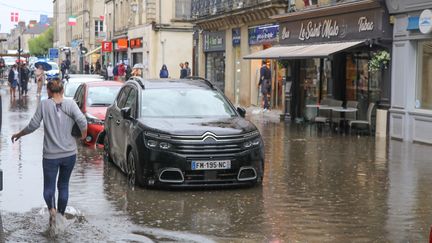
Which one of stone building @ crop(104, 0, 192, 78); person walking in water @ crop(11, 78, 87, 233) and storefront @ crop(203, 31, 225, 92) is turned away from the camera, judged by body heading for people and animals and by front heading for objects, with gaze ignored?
the person walking in water

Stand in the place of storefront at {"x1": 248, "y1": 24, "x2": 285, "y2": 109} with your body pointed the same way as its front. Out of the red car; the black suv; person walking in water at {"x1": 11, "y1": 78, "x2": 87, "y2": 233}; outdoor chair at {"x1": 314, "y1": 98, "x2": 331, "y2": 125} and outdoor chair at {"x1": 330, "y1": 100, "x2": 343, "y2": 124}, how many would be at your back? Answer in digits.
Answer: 0

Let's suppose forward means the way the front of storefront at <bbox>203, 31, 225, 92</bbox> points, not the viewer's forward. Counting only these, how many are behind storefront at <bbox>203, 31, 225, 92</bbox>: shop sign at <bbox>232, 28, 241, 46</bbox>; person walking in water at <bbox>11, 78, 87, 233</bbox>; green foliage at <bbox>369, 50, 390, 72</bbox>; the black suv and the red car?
0

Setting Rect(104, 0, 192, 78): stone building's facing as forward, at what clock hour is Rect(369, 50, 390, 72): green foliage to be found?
The green foliage is roughly at 10 o'clock from the stone building.

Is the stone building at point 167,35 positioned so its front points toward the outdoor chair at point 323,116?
no

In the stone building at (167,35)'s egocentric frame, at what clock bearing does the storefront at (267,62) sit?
The storefront is roughly at 10 o'clock from the stone building.

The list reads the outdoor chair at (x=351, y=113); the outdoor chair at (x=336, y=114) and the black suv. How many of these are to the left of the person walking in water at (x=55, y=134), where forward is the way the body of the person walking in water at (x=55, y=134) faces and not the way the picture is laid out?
0

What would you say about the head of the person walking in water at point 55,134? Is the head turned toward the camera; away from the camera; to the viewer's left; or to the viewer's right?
away from the camera

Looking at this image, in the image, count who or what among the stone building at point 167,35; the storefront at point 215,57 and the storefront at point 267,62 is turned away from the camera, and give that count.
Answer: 0

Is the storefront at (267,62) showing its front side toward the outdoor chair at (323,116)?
no

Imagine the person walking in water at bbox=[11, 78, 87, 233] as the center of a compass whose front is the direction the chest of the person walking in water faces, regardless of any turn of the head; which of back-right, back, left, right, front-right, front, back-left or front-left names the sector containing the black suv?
front-right

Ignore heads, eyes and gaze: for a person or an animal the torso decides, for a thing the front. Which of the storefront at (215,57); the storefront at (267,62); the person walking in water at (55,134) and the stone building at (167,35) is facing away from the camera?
the person walking in water

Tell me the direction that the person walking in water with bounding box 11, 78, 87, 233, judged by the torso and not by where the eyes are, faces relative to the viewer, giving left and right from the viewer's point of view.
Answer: facing away from the viewer

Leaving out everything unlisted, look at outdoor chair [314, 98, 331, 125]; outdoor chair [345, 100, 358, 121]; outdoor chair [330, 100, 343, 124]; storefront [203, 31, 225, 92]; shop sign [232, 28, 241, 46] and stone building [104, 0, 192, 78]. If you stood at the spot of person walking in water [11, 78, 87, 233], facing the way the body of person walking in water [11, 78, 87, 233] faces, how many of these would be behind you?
0

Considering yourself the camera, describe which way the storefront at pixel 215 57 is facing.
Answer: facing the viewer and to the left of the viewer
